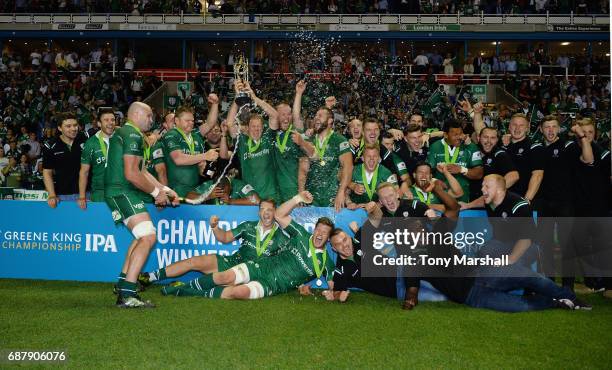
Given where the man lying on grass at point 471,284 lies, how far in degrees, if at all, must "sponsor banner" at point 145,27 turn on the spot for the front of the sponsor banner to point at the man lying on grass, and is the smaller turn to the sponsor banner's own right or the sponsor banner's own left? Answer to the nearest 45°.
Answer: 0° — it already faces them

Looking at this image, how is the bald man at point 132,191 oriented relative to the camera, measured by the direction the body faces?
to the viewer's right

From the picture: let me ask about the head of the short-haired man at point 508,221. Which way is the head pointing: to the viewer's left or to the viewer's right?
to the viewer's left

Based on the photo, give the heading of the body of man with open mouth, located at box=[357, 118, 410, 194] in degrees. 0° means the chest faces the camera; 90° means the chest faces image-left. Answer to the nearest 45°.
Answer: approximately 0°

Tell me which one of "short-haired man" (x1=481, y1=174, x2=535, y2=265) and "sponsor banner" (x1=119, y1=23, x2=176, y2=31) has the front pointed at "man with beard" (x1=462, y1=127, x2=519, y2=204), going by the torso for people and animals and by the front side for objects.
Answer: the sponsor banner

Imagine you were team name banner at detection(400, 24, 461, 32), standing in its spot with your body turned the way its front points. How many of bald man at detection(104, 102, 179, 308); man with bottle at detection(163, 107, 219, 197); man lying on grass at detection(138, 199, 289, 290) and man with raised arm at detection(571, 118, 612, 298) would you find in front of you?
4

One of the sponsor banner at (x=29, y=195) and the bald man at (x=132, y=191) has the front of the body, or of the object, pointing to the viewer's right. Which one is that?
the bald man

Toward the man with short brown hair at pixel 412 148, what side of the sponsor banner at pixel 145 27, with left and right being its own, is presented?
front

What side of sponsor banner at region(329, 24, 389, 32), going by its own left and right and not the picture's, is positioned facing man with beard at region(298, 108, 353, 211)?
front
